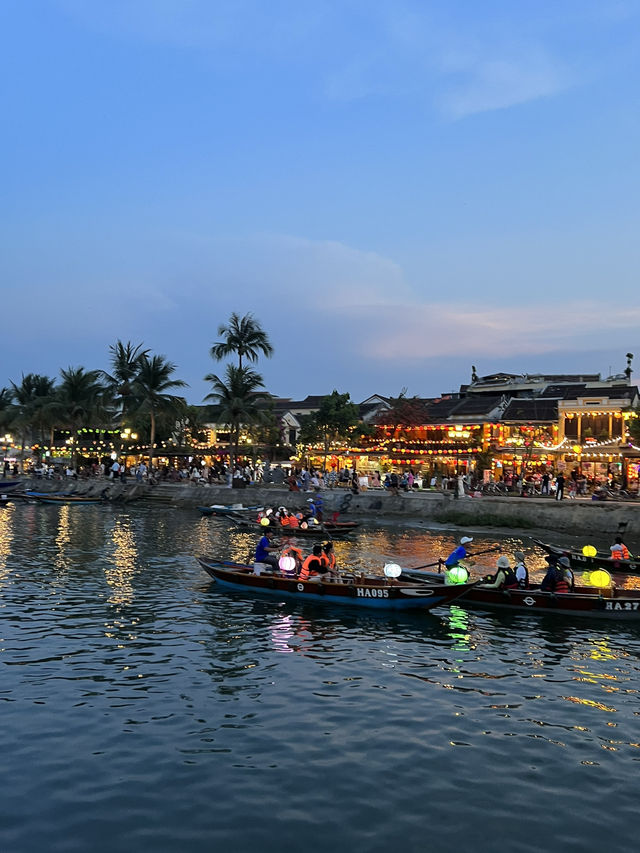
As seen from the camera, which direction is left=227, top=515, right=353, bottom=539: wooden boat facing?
to the viewer's left

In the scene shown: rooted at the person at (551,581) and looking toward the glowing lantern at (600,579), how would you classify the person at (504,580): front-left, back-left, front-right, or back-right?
back-left

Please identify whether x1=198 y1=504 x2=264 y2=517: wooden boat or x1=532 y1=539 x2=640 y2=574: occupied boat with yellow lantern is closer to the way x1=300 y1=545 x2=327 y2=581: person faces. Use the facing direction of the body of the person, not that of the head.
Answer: the occupied boat with yellow lantern

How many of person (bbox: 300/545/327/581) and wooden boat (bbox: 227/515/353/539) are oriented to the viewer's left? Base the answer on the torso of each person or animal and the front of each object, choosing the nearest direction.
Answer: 1
